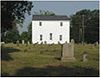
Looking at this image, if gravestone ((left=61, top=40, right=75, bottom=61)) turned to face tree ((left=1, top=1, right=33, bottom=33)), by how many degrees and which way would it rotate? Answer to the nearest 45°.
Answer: approximately 135° to its right

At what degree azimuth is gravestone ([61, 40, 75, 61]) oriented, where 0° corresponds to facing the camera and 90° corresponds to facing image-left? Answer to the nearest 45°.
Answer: approximately 0°
